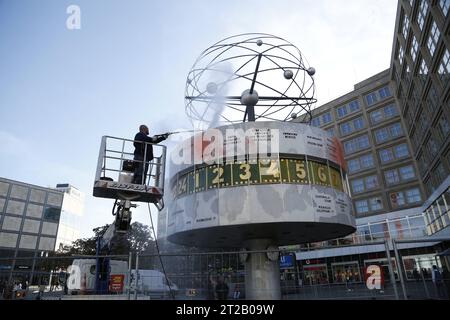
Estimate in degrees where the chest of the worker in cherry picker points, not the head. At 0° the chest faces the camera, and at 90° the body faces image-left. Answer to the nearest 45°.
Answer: approximately 270°
